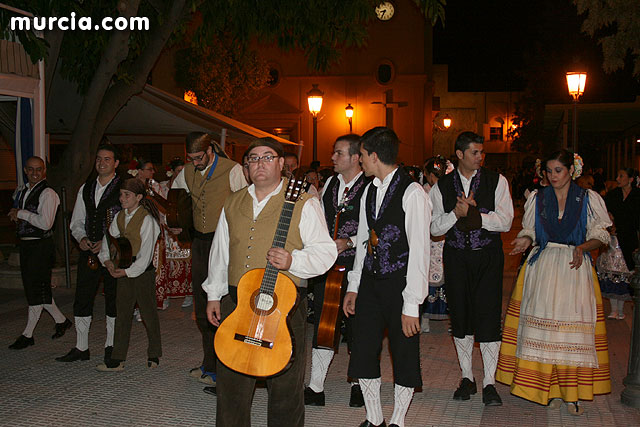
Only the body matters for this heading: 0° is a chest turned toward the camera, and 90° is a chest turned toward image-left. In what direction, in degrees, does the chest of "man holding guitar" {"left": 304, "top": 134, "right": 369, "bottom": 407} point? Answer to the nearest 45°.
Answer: approximately 45°

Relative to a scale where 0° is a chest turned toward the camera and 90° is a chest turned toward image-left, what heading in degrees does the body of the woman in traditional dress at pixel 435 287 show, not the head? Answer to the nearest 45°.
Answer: approximately 45°

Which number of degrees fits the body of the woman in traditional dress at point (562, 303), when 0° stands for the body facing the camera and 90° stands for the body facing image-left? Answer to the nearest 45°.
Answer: approximately 0°

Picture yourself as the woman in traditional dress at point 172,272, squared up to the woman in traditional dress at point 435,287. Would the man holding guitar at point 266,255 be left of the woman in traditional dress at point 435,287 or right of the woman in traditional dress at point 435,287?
right

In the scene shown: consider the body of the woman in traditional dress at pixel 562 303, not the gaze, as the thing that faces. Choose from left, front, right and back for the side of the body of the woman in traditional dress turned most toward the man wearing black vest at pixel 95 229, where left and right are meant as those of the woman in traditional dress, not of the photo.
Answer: right

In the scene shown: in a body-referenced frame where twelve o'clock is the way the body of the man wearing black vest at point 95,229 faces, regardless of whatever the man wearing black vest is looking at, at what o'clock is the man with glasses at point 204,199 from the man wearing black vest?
The man with glasses is roughly at 9 o'clock from the man wearing black vest.

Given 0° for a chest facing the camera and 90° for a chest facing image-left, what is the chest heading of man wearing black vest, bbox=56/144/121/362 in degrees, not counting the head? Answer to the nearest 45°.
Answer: approximately 45°

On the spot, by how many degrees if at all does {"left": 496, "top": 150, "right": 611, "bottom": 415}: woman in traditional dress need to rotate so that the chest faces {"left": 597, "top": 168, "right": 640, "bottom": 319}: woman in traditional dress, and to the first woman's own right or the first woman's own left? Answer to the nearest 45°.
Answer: approximately 180°
